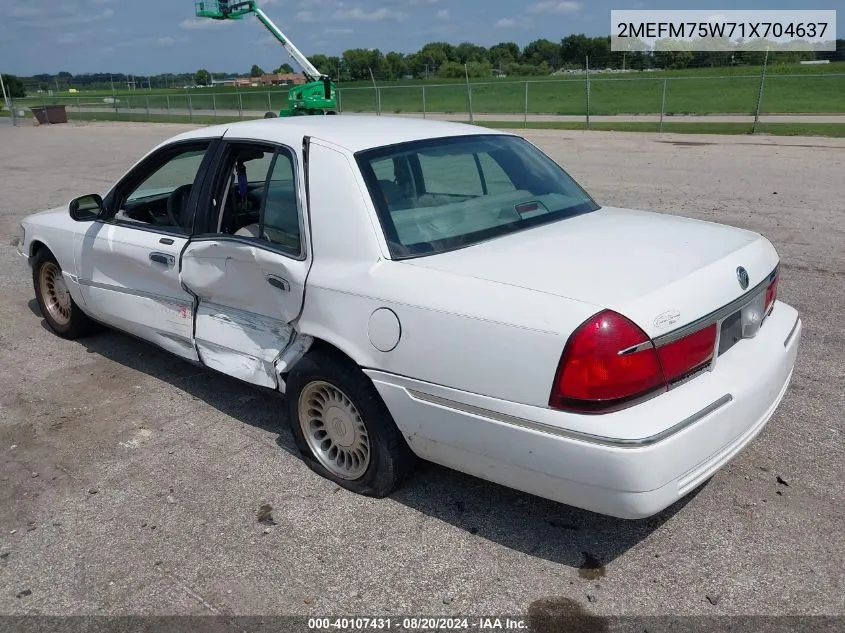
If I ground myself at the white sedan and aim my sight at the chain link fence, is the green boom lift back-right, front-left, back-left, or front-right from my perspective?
front-left

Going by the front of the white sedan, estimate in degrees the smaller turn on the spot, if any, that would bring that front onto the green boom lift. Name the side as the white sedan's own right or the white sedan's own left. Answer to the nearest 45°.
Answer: approximately 45° to the white sedan's own right

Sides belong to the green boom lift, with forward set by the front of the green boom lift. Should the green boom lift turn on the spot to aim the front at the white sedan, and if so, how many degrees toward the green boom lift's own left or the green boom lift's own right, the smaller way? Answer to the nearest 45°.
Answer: approximately 90° to the green boom lift's own left

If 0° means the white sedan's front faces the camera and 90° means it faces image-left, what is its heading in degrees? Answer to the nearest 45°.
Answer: approximately 135°

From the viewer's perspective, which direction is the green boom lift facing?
to the viewer's left

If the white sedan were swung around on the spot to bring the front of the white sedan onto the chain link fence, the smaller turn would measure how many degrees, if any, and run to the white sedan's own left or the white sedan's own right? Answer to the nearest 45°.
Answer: approximately 45° to the white sedan's own right
